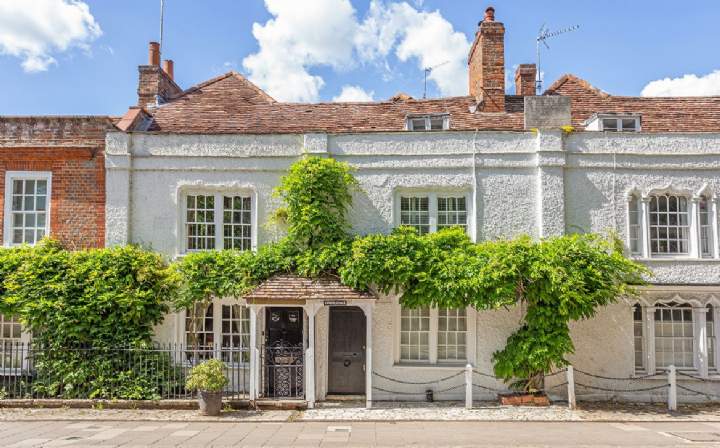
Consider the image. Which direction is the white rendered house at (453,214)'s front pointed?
toward the camera

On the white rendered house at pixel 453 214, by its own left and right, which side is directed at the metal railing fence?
right

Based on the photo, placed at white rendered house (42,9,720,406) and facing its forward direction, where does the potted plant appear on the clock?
The potted plant is roughly at 2 o'clock from the white rendered house.
